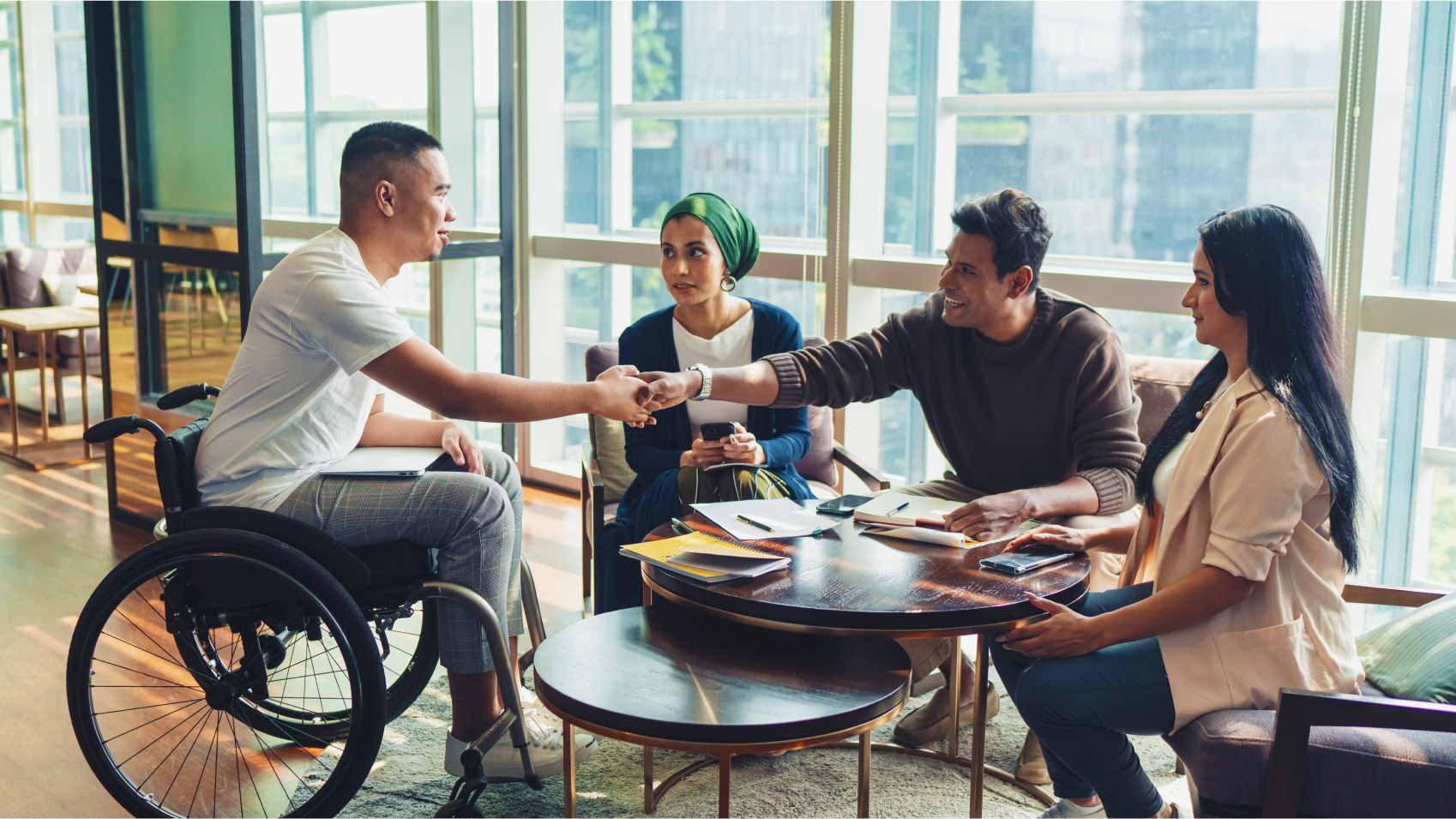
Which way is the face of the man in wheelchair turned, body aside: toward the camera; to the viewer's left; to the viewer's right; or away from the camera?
to the viewer's right

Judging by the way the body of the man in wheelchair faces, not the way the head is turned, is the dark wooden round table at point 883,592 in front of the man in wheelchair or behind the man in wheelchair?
in front

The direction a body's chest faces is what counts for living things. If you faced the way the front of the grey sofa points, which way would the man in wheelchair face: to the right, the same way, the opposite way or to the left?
to the left

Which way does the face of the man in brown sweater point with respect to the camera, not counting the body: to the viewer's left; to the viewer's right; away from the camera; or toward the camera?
to the viewer's left

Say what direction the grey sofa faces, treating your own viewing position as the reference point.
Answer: facing the viewer

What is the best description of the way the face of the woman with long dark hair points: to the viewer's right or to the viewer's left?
to the viewer's left

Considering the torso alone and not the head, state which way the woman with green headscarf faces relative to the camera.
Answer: toward the camera

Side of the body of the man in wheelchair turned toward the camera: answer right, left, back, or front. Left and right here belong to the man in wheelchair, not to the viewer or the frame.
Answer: right

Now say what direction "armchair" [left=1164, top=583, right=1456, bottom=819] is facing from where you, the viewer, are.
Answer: facing to the left of the viewer

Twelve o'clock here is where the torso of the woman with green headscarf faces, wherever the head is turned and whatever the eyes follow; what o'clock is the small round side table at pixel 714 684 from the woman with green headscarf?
The small round side table is roughly at 12 o'clock from the woman with green headscarf.

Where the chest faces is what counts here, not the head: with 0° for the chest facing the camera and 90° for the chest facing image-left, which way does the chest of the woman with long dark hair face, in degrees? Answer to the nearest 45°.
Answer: approximately 90°
